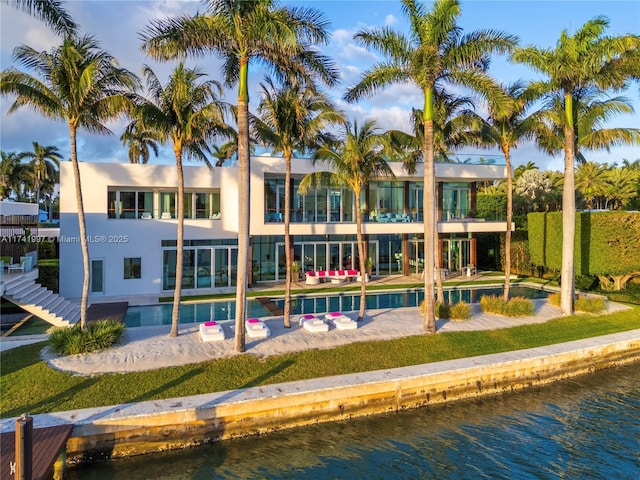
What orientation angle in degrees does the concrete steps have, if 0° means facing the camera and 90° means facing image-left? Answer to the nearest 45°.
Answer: approximately 315°

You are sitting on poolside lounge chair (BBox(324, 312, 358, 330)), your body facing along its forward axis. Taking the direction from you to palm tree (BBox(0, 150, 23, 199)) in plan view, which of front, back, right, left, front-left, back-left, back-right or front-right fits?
back

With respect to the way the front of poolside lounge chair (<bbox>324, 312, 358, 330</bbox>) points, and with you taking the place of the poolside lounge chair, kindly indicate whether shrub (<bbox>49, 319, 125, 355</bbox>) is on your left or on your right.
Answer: on your right

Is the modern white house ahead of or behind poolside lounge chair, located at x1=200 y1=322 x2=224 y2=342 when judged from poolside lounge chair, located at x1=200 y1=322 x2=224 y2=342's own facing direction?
behind

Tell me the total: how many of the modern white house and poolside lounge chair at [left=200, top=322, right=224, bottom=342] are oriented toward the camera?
2
